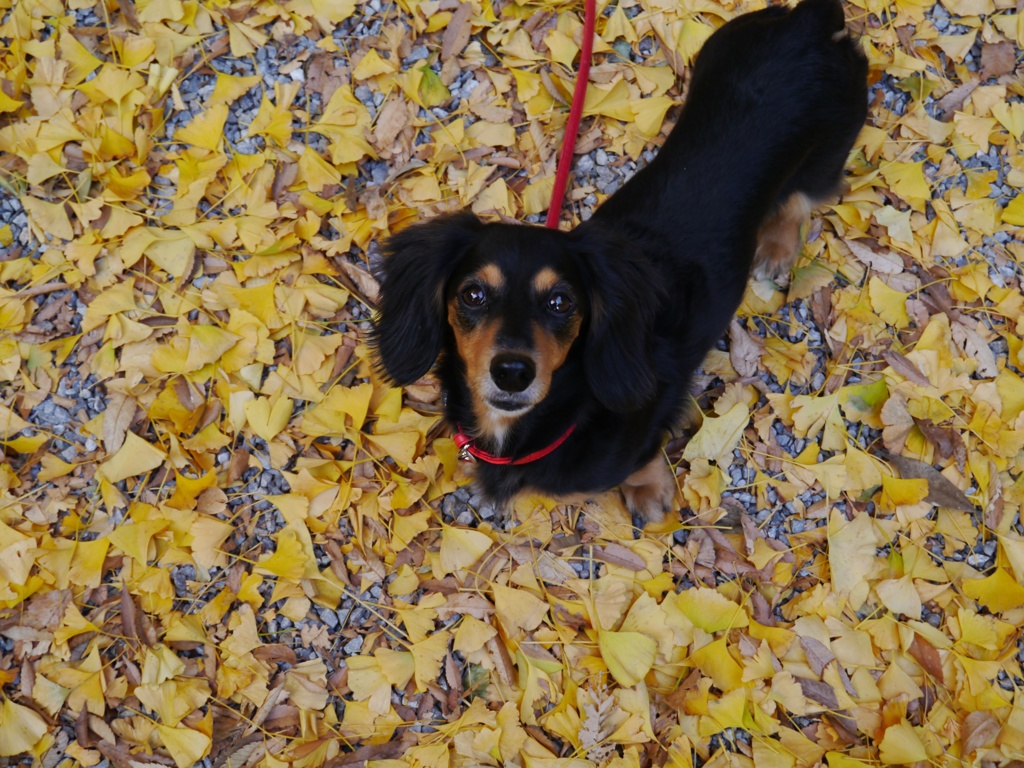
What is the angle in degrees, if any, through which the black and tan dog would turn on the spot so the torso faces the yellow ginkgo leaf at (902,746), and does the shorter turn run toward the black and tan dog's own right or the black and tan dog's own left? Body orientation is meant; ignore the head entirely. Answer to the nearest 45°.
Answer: approximately 90° to the black and tan dog's own left

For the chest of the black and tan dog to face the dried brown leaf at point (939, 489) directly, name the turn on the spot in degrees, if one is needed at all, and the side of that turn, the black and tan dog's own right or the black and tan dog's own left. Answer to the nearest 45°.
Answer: approximately 135° to the black and tan dog's own left

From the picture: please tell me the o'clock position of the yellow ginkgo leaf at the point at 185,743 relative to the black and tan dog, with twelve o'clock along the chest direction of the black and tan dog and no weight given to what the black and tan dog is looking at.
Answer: The yellow ginkgo leaf is roughly at 12 o'clock from the black and tan dog.

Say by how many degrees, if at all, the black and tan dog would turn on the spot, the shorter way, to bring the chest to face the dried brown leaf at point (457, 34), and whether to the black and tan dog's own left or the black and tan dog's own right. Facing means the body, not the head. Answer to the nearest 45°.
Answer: approximately 90° to the black and tan dog's own right

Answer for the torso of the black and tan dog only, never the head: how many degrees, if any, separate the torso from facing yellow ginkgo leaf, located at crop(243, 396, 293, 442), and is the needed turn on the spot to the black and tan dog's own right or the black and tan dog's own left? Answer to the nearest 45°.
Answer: approximately 45° to the black and tan dog's own right

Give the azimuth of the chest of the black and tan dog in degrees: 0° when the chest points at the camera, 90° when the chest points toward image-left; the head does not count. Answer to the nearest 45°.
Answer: approximately 45°

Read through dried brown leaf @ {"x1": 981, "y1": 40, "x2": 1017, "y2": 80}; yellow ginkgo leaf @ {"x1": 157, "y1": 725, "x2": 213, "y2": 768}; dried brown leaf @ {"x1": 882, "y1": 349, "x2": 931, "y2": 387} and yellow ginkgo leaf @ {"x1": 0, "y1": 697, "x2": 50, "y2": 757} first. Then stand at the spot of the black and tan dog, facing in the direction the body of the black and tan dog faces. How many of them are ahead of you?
2

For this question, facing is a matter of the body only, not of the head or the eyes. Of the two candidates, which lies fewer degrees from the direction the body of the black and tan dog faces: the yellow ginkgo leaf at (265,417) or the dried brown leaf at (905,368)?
the yellow ginkgo leaf

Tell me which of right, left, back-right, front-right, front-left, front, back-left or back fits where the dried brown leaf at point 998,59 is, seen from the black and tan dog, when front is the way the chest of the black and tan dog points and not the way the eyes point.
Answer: back

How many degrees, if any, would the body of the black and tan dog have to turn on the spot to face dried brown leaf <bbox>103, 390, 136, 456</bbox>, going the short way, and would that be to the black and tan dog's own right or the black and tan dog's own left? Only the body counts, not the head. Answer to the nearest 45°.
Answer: approximately 45° to the black and tan dog's own right

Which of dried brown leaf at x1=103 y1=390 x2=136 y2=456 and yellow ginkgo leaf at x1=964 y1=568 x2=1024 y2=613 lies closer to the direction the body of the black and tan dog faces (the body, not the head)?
the dried brown leaf
